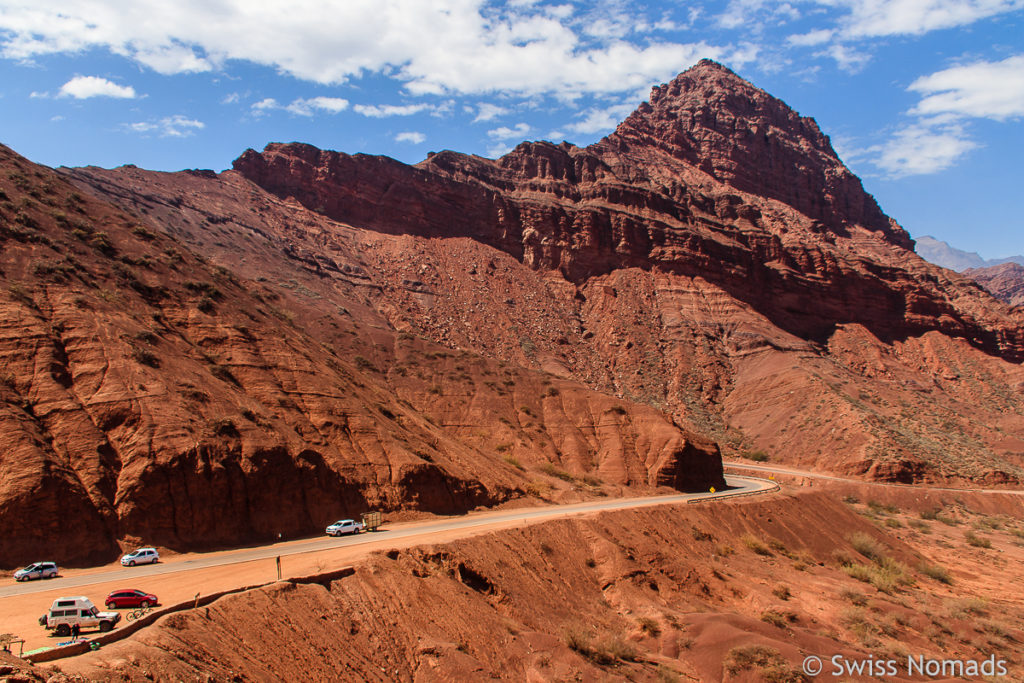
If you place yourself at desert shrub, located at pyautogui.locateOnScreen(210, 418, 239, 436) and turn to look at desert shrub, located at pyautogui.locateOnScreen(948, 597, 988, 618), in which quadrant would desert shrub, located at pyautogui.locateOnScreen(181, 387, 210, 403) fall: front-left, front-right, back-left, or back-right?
back-left

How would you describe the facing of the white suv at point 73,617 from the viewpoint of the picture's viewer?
facing to the right of the viewer

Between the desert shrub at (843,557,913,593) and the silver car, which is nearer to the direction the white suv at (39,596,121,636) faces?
the desert shrub

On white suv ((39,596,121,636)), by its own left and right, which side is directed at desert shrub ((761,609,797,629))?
front

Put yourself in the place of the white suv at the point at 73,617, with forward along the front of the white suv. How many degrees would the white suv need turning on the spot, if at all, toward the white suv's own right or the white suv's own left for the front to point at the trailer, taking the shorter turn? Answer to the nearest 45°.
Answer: approximately 45° to the white suv's own left

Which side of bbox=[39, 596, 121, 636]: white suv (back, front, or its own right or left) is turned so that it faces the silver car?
left

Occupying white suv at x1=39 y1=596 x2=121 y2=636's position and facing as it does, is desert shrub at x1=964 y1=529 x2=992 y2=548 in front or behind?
in front
